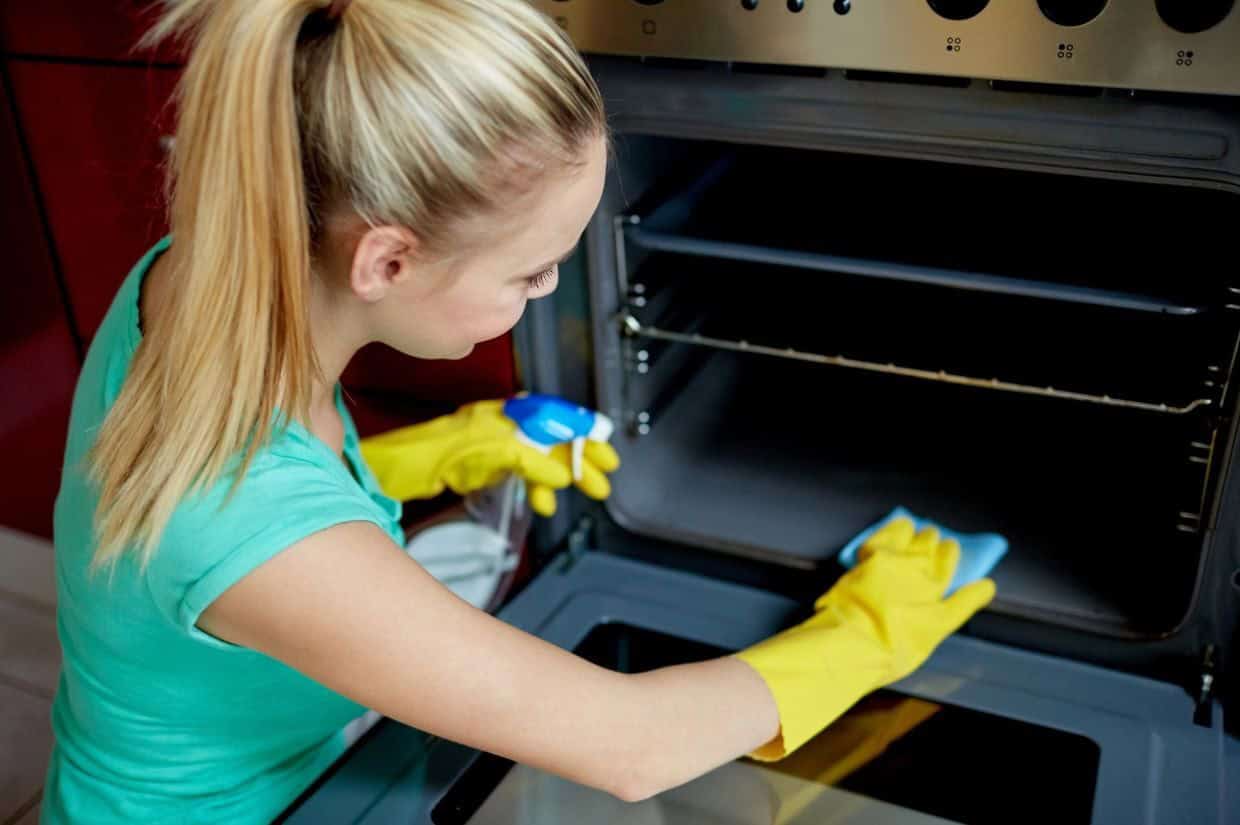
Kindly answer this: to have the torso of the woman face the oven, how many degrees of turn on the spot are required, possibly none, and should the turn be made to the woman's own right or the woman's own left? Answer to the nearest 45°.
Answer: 0° — they already face it

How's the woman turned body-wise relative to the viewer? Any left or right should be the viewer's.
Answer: facing away from the viewer and to the right of the viewer
